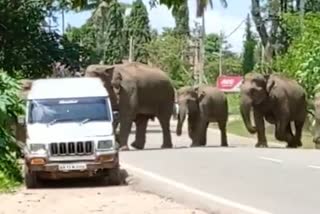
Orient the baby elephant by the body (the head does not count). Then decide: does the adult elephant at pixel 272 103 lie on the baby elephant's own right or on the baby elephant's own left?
on the baby elephant's own left

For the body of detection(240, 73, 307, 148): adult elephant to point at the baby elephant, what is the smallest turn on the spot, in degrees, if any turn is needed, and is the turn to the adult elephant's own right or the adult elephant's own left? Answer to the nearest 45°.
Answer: approximately 45° to the adult elephant's own right

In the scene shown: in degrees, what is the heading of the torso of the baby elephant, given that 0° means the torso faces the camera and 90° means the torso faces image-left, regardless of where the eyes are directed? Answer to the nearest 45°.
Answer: approximately 45°

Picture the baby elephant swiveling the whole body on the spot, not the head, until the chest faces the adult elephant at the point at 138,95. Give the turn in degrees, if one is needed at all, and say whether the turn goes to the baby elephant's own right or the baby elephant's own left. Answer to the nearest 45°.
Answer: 0° — it already faces it

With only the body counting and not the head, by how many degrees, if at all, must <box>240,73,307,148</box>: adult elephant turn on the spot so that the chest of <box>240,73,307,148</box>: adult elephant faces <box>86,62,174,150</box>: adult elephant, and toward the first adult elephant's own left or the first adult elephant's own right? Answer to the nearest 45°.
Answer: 0° — it already faces it

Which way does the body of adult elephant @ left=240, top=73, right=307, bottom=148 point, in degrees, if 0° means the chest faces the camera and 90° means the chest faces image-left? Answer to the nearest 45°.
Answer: approximately 45°
